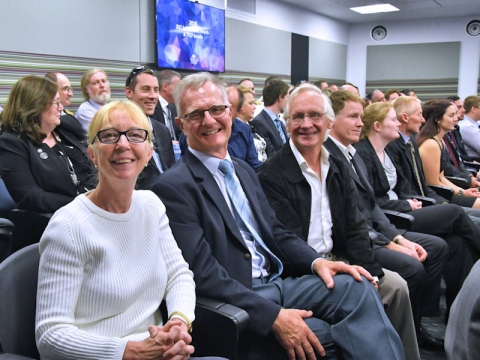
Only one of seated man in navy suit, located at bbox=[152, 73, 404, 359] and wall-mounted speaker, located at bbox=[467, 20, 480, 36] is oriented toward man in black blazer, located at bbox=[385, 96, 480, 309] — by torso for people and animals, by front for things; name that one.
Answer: the wall-mounted speaker

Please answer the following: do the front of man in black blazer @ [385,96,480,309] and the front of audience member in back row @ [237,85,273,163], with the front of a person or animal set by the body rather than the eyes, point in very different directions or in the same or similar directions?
same or similar directions

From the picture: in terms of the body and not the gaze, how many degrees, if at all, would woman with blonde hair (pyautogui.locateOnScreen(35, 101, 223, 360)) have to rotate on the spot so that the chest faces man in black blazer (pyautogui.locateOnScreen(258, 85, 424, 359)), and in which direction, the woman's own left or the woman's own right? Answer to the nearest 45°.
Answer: approximately 90° to the woman's own left

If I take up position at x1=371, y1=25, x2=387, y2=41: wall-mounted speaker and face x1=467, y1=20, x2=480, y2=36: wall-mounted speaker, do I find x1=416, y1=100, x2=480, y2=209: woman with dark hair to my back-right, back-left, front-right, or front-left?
front-right

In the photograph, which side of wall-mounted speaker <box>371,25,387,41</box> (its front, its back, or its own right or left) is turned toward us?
front

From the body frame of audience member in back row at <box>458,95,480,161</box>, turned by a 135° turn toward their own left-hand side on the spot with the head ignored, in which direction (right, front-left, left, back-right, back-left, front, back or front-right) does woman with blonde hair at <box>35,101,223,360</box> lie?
back-left

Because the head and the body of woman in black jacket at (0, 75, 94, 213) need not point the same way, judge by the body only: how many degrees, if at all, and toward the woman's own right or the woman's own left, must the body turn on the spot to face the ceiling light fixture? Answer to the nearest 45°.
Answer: approximately 90° to the woman's own left

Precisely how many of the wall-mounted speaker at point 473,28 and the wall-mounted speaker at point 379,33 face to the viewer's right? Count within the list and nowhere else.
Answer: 0

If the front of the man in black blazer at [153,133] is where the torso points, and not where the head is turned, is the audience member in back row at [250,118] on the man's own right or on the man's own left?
on the man's own left

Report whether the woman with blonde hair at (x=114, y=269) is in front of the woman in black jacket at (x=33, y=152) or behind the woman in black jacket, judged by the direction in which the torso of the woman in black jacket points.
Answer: in front

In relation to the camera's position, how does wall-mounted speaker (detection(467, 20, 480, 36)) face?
facing the viewer

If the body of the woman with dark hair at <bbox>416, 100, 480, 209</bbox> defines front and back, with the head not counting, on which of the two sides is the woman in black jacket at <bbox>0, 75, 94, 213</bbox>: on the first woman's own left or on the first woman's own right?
on the first woman's own right

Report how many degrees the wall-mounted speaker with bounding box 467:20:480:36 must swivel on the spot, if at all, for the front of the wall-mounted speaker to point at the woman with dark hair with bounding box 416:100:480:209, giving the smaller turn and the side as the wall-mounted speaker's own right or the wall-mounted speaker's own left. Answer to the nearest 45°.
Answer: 0° — it already faces them

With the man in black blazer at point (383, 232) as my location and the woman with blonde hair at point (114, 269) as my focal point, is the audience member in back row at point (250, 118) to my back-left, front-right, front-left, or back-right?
back-right

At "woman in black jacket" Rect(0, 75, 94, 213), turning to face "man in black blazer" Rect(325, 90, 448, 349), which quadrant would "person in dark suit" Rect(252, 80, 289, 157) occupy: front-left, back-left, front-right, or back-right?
front-left

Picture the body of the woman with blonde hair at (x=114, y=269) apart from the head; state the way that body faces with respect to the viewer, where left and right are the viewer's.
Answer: facing the viewer and to the right of the viewer

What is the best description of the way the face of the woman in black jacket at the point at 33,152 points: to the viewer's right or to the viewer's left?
to the viewer's right
